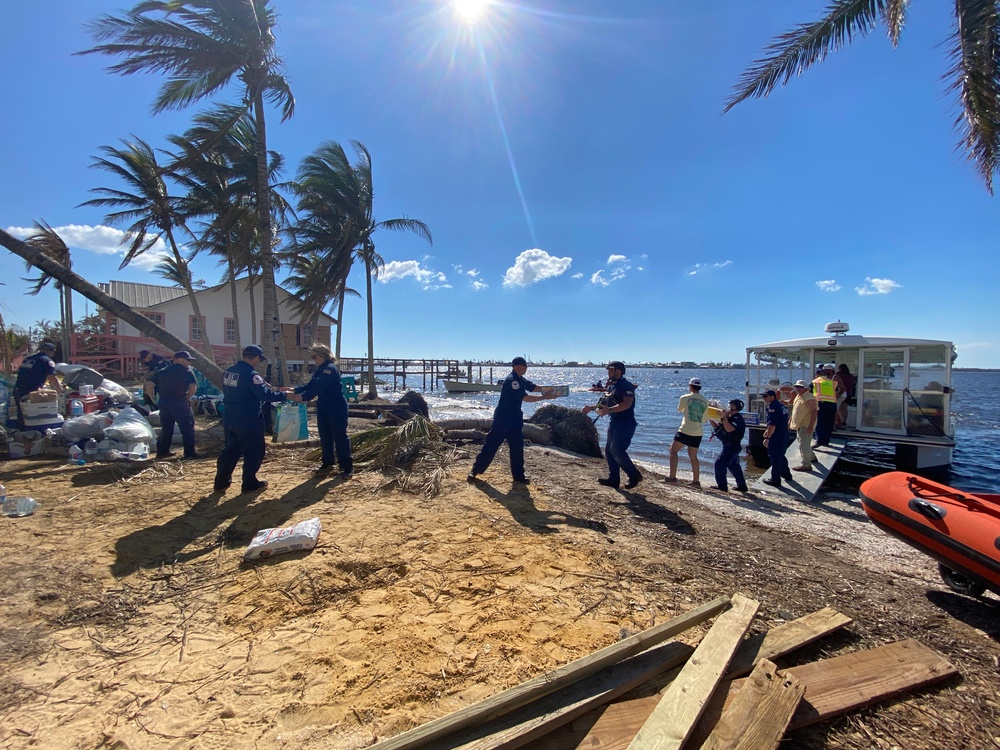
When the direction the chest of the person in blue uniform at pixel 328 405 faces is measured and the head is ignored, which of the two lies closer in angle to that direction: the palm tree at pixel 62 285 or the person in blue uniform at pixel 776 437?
the palm tree

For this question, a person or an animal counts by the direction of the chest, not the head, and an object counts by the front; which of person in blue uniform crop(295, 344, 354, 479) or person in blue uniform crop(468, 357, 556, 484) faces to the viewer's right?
person in blue uniform crop(468, 357, 556, 484)

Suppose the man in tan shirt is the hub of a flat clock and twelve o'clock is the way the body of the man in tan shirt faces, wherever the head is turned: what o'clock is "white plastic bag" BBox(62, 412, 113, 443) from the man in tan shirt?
The white plastic bag is roughly at 12 o'clock from the man in tan shirt.

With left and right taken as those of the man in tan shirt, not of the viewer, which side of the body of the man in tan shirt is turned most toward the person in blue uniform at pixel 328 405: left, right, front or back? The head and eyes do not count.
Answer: front

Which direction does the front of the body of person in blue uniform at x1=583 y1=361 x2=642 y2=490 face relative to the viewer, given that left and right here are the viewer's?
facing to the left of the viewer

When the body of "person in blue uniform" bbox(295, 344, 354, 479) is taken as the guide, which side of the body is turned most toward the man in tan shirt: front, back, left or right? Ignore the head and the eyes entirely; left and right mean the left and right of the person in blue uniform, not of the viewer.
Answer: back

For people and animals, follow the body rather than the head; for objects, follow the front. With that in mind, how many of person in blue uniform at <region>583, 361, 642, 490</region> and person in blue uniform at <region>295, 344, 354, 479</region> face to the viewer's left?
2

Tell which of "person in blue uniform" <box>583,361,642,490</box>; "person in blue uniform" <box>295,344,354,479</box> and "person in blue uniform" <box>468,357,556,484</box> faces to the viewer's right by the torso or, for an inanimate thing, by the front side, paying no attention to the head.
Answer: "person in blue uniform" <box>468,357,556,484</box>

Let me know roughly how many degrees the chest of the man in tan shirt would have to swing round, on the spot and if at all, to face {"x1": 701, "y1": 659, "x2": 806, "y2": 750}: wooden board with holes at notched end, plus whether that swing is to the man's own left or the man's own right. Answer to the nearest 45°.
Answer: approximately 45° to the man's own left

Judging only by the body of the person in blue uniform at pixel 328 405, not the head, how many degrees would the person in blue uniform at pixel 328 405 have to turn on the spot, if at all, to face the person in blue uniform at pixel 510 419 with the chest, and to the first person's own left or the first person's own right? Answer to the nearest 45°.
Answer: approximately 180°

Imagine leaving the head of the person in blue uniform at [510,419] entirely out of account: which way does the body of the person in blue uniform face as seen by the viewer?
to the viewer's right

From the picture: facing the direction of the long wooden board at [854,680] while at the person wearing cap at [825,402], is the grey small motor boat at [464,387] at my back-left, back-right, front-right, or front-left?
back-right

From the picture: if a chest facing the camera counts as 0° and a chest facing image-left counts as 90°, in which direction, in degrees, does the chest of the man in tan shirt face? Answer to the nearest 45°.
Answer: approximately 45°

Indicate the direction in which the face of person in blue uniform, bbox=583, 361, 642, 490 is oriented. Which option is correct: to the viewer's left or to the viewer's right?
to the viewer's left

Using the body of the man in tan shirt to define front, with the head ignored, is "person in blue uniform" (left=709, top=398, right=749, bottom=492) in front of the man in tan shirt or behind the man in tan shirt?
in front

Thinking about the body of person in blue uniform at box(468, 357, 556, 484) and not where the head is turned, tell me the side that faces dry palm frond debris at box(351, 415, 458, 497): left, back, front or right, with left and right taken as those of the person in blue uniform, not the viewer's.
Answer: back

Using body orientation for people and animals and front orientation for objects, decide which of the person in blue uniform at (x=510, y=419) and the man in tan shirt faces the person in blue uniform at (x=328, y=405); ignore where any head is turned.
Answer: the man in tan shirt

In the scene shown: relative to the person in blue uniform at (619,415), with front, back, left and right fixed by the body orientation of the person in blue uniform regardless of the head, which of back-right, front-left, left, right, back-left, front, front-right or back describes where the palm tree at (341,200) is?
front-right

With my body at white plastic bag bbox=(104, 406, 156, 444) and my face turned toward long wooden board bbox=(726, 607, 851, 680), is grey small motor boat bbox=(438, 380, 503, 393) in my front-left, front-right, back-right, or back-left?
back-left

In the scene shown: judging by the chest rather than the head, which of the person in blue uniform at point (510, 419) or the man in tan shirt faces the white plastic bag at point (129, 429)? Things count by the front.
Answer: the man in tan shirt

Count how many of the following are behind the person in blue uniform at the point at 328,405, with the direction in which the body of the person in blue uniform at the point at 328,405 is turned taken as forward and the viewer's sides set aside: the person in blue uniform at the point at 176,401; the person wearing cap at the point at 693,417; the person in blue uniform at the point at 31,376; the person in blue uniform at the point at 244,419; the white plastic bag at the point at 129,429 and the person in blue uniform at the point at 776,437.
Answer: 2

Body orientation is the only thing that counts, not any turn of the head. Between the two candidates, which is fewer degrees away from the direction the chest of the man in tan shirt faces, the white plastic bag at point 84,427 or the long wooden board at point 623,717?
the white plastic bag
